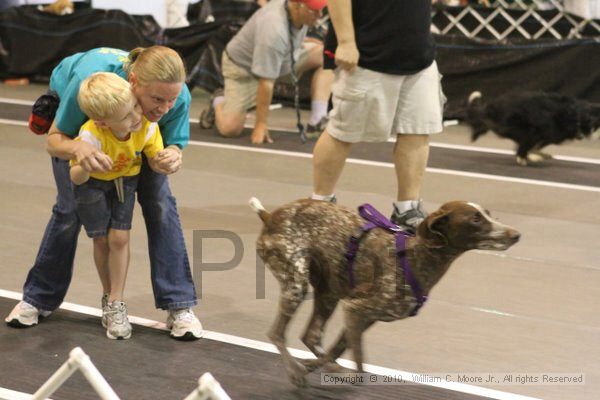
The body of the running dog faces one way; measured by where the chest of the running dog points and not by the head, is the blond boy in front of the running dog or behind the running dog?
behind

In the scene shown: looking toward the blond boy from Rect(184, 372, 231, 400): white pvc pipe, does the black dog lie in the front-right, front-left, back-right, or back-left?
front-right

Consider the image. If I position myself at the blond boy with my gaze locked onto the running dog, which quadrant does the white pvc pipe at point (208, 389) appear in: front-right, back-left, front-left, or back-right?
front-right

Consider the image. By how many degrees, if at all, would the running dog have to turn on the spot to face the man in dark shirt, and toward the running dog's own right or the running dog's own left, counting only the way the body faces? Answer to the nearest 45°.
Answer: approximately 90° to the running dog's own left

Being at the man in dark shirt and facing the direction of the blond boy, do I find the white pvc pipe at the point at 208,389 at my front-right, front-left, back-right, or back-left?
front-left

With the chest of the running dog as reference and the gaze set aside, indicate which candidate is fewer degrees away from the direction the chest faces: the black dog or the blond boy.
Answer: the black dog

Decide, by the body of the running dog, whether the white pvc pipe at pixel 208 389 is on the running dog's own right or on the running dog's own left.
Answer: on the running dog's own right

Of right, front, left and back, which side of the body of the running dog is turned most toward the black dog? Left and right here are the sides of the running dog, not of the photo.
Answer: left

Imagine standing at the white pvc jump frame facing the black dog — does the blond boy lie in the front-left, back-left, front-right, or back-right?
front-left

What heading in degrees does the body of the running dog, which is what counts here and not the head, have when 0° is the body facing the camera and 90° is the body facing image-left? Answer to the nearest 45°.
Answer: approximately 270°
